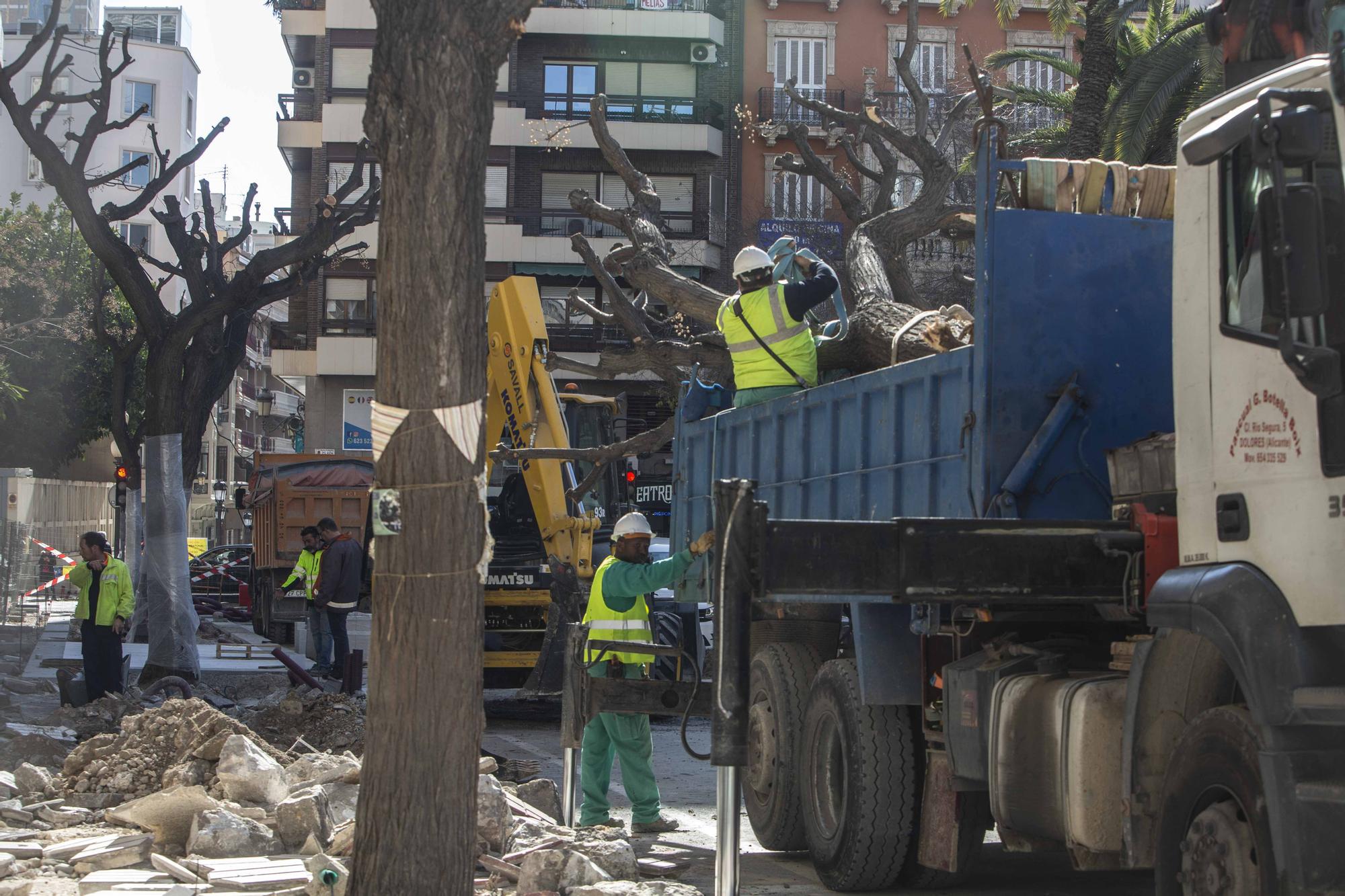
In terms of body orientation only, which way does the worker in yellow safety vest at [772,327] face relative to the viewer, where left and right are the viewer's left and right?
facing away from the viewer

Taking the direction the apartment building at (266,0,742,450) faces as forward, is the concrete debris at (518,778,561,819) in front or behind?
in front

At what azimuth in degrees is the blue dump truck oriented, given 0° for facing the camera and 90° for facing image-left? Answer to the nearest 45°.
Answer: approximately 315°

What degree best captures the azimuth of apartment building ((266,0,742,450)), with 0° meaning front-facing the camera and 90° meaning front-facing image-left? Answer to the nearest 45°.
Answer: approximately 0°

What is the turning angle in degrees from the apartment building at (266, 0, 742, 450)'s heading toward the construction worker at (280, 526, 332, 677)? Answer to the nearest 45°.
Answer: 0° — it already faces them

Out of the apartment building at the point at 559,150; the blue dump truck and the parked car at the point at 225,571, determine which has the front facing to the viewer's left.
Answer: the parked car

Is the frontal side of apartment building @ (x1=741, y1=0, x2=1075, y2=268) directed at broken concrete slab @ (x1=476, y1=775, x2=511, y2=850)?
yes

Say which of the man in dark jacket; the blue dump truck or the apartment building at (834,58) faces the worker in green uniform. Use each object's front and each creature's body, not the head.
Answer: the apartment building

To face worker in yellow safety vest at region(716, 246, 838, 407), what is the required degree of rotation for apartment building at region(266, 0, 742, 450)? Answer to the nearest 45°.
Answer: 0° — it already faces them

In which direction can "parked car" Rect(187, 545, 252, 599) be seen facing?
to the viewer's left

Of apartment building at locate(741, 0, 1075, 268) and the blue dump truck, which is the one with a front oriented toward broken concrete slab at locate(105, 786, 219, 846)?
the apartment building

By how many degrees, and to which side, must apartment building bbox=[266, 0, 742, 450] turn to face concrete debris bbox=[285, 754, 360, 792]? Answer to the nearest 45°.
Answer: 0° — it already faces it
